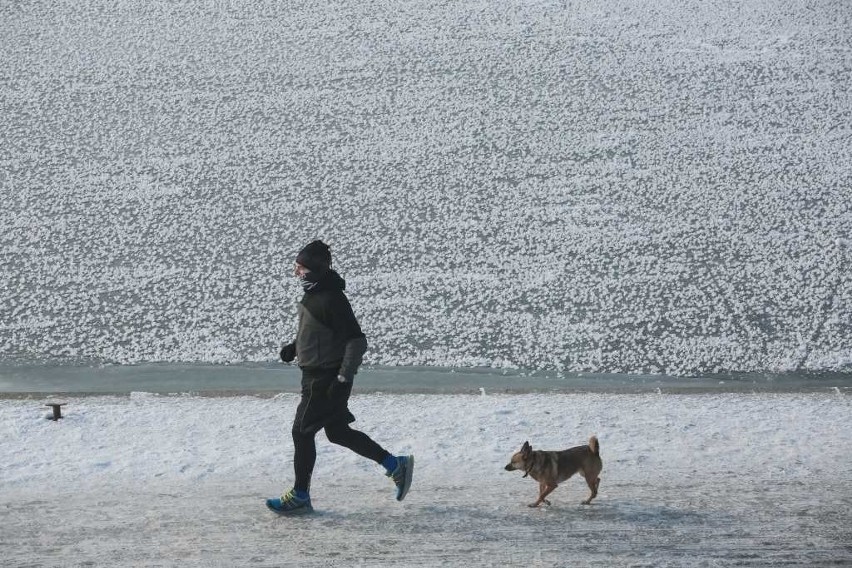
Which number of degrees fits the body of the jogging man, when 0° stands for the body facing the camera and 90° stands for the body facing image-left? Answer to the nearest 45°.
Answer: approximately 90°

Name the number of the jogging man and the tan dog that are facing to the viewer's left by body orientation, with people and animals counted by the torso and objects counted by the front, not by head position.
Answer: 2

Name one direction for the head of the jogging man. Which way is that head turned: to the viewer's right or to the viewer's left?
to the viewer's left

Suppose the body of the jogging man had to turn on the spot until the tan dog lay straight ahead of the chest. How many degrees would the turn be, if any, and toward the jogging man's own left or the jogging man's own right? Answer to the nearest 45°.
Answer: approximately 180°

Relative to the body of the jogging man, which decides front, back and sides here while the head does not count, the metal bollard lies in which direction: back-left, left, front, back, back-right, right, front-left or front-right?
front-right

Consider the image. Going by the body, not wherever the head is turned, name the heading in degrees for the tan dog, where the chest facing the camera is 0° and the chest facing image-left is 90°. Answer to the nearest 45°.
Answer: approximately 90°

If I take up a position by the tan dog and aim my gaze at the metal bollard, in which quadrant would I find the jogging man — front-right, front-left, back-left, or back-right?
front-left

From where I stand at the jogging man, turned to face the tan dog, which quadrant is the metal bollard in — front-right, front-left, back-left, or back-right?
back-left

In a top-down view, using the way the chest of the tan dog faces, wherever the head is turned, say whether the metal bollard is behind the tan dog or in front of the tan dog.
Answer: in front

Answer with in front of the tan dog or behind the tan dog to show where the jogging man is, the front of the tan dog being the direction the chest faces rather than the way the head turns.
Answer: in front

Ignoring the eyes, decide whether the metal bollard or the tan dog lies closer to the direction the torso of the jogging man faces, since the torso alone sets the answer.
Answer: the metal bollard

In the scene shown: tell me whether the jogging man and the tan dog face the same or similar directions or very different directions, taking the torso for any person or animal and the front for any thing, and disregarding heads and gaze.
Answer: same or similar directions
